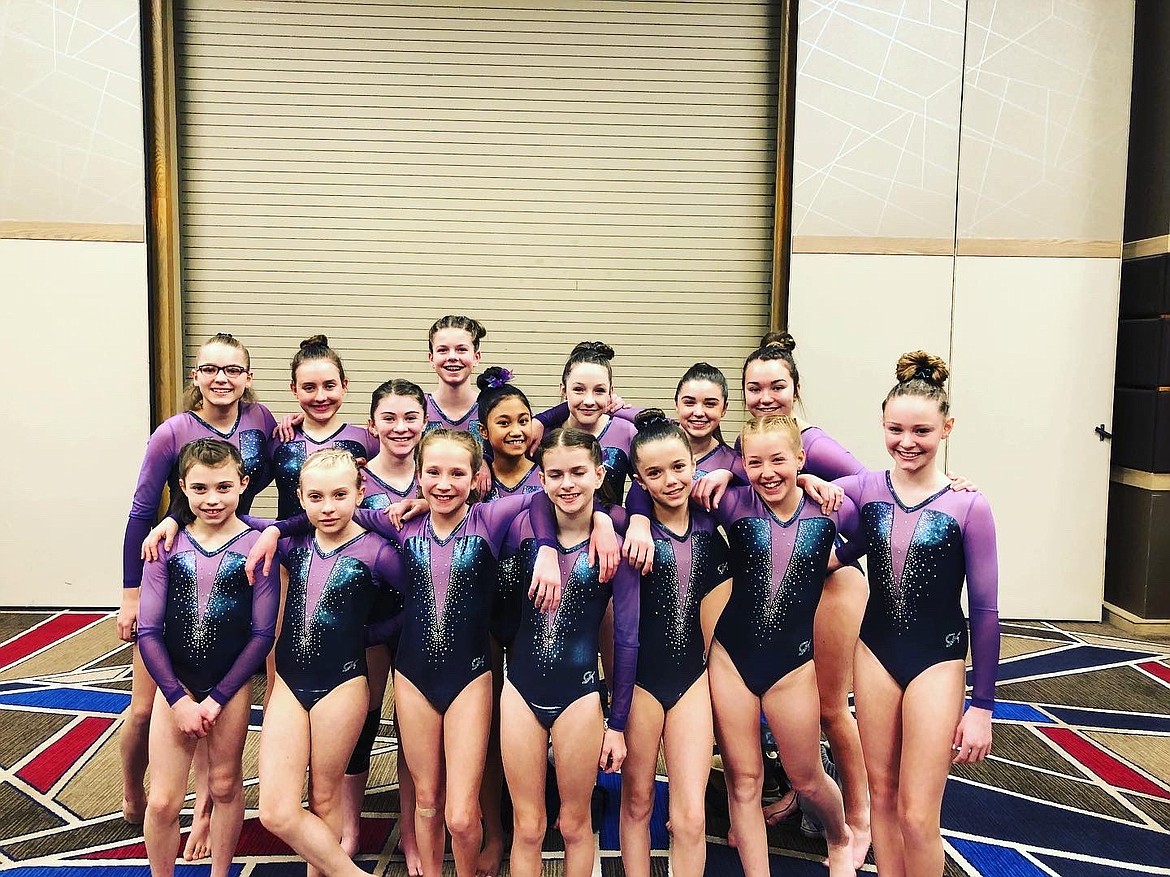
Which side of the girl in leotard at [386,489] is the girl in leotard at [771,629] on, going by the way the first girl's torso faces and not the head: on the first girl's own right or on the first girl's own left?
on the first girl's own left

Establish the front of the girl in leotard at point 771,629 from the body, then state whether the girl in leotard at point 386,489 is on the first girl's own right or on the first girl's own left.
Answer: on the first girl's own right

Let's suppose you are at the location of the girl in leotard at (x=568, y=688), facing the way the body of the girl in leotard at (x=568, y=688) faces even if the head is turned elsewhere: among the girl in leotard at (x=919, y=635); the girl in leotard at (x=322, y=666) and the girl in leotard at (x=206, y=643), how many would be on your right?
2

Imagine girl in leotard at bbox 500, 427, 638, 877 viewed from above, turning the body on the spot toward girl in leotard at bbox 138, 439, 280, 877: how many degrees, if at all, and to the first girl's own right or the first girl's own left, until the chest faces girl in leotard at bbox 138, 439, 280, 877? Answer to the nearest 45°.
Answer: approximately 90° to the first girl's own right

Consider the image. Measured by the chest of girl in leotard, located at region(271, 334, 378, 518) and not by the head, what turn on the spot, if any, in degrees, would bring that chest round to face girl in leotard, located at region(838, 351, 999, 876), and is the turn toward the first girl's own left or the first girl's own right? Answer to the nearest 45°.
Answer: approximately 45° to the first girl's own left

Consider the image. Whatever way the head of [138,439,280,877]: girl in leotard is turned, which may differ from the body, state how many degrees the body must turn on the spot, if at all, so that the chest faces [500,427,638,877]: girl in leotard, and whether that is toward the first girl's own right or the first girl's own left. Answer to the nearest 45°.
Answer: approximately 45° to the first girl's own left

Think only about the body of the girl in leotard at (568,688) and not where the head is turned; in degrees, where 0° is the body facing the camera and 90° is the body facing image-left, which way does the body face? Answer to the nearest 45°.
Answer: approximately 0°

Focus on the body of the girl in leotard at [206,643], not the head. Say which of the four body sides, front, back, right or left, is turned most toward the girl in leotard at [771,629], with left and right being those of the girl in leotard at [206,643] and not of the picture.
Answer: left
